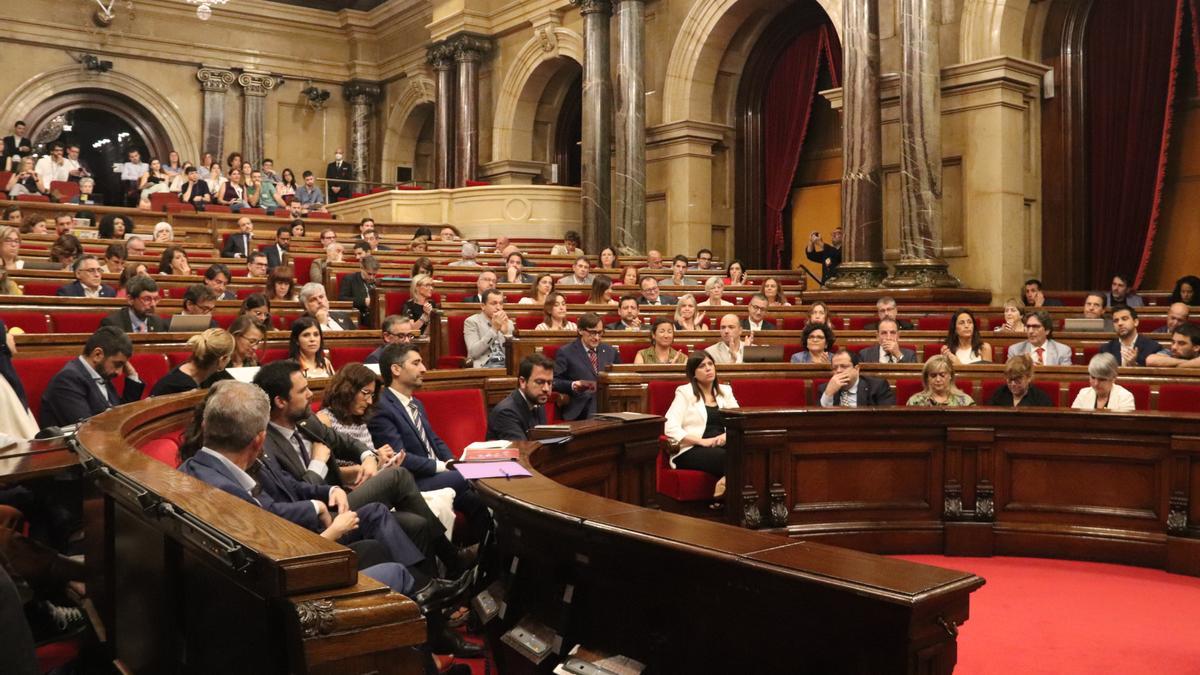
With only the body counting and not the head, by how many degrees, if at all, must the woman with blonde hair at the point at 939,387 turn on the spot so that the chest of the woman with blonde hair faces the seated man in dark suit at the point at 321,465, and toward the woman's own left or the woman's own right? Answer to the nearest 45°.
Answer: approximately 45° to the woman's own right

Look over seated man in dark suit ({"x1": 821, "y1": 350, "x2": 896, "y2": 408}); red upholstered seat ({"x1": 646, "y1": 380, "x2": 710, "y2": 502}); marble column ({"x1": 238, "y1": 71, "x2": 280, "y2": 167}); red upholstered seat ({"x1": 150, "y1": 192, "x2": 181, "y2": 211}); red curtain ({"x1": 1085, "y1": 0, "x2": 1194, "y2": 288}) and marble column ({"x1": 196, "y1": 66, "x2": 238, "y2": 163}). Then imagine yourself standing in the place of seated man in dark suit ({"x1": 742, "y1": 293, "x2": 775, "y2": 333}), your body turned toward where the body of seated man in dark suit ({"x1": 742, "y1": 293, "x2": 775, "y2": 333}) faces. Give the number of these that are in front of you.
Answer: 2

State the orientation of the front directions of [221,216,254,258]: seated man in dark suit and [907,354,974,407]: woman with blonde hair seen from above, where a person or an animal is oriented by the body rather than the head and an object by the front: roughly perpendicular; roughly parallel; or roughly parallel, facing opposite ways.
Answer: roughly perpendicular

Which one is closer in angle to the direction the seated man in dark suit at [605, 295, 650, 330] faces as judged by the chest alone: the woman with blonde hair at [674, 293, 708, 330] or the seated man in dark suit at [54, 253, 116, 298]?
the seated man in dark suit

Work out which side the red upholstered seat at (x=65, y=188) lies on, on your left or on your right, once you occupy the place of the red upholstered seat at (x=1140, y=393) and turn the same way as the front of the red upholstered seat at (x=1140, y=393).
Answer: on your right

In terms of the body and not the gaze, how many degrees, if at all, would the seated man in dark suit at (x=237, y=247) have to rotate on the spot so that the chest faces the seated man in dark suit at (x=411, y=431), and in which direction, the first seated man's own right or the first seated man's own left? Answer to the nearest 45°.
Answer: approximately 45° to the first seated man's own right

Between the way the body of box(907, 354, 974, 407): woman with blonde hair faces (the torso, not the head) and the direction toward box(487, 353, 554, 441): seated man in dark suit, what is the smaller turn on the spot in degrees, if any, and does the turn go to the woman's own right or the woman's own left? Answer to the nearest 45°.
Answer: approximately 45° to the woman's own right

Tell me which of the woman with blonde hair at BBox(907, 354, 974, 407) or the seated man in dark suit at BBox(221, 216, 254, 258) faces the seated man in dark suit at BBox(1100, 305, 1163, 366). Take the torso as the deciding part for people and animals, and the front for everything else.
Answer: the seated man in dark suit at BBox(221, 216, 254, 258)

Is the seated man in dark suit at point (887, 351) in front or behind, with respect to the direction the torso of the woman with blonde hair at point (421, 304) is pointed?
in front

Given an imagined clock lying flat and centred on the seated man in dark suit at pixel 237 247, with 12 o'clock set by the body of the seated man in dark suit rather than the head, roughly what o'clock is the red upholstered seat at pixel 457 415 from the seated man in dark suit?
The red upholstered seat is roughly at 1 o'clock from the seated man in dark suit.

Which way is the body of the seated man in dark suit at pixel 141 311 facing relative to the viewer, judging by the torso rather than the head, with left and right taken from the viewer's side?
facing the viewer and to the right of the viewer

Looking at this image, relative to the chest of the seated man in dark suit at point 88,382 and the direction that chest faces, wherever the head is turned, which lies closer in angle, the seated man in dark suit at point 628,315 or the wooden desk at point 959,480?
the wooden desk

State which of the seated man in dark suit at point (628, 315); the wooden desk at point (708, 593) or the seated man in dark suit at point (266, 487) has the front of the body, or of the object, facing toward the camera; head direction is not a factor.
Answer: the seated man in dark suit at point (628, 315)

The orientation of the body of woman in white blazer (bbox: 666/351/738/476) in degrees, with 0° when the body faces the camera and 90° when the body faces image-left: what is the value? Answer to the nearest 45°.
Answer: approximately 315°
